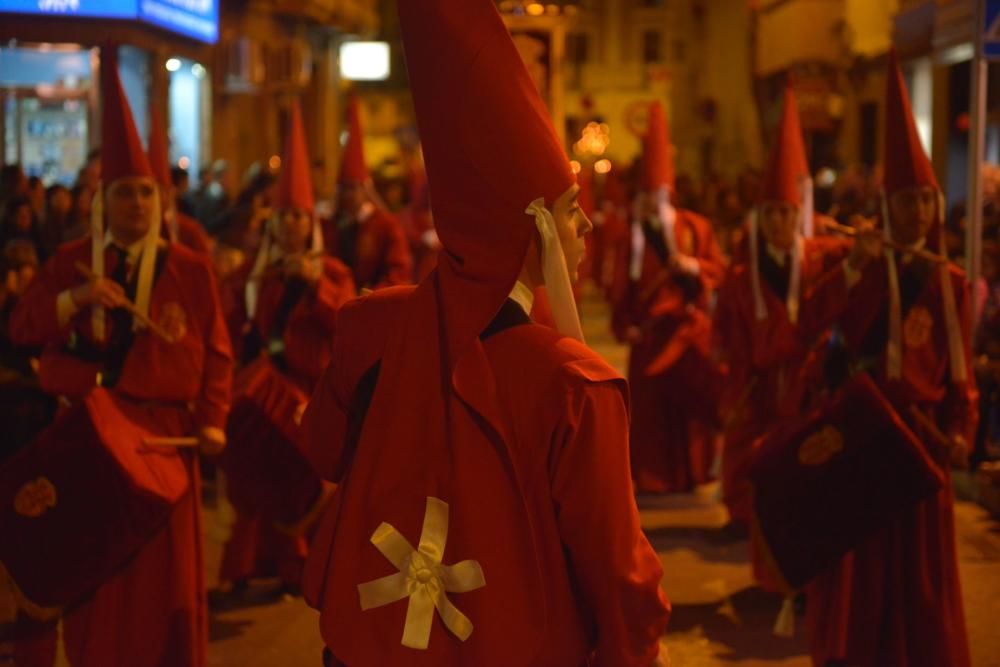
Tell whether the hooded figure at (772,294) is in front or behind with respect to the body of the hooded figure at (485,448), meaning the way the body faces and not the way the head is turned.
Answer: in front

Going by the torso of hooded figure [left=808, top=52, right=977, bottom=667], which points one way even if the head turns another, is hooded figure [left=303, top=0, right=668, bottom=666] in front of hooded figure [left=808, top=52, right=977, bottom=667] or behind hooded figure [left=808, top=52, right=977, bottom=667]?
in front

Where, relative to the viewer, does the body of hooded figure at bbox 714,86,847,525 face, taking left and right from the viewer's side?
facing the viewer

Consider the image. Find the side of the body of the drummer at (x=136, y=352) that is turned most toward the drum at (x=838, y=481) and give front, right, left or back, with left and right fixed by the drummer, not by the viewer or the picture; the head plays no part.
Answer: left

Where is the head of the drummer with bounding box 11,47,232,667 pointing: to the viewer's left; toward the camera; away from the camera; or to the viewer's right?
toward the camera

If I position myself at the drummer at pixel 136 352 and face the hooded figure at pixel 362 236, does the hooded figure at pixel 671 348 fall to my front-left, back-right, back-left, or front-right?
front-right

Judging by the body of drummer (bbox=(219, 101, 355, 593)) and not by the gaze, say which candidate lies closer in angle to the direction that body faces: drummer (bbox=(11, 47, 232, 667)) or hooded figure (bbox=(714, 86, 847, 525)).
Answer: the drummer

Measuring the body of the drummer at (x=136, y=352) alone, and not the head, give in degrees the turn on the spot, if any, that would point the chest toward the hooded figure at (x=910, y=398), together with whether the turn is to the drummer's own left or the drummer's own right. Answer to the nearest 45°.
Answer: approximately 90° to the drummer's own left

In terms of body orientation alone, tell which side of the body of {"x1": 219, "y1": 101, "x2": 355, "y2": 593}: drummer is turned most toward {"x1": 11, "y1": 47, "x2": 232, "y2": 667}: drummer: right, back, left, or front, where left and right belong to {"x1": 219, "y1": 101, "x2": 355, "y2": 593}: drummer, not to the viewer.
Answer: front

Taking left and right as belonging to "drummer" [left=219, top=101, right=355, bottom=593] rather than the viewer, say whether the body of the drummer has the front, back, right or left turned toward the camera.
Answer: front

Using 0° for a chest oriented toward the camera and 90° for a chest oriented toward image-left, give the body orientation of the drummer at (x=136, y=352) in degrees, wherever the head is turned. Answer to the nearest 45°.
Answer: approximately 0°

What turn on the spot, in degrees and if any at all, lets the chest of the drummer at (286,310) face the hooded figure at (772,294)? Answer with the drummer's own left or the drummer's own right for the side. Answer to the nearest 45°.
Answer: approximately 90° to the drummer's own left

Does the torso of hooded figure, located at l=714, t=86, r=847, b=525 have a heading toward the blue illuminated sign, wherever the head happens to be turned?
no

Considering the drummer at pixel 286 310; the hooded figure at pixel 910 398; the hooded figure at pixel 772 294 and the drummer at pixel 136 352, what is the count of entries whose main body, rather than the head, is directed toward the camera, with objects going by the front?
4

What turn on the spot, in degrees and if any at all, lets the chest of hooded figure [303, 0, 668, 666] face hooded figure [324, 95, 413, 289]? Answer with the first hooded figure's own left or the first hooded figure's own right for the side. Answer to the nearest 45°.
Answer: approximately 45° to the first hooded figure's own left

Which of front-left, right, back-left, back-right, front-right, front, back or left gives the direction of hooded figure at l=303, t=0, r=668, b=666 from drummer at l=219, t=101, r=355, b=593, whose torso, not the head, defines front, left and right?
front

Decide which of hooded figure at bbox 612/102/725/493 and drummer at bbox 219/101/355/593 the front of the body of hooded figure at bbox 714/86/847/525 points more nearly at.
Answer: the drummer

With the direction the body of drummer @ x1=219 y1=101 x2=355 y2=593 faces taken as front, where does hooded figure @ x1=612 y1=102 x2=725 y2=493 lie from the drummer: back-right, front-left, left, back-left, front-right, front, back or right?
back-left

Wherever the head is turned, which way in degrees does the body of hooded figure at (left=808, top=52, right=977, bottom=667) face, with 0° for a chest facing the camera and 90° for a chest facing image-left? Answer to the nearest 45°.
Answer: approximately 0°

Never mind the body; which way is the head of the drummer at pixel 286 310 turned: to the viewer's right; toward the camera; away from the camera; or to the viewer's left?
toward the camera

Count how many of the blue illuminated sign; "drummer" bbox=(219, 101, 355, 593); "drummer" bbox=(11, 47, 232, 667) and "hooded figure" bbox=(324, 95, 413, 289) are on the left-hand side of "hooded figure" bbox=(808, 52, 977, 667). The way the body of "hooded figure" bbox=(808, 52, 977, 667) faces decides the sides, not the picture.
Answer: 0
